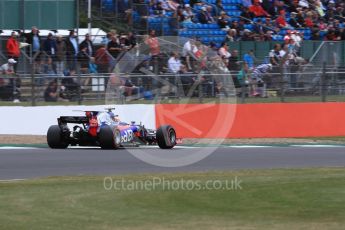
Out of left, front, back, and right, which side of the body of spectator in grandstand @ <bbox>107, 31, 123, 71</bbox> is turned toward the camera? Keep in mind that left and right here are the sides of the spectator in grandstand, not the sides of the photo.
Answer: front

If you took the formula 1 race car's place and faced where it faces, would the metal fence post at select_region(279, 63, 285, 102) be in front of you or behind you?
in front

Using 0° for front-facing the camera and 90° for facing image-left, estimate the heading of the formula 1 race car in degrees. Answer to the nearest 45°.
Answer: approximately 225°

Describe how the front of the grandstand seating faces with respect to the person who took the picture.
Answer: facing the viewer

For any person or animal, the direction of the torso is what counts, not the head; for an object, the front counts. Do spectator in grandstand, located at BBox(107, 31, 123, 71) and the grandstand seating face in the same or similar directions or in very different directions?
same or similar directions

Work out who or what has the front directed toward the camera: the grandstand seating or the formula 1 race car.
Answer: the grandstand seating

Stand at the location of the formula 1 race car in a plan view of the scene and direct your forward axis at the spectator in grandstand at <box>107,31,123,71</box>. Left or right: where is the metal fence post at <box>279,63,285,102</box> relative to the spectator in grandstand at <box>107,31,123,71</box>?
right
